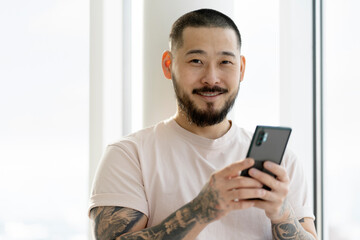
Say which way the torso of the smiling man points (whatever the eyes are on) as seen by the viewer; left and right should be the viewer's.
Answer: facing the viewer

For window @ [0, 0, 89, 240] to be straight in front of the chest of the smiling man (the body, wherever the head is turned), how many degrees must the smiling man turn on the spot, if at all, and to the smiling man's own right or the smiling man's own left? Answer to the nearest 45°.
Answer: approximately 135° to the smiling man's own right
